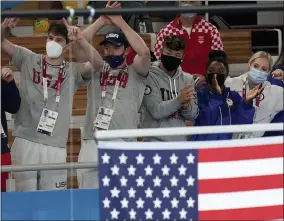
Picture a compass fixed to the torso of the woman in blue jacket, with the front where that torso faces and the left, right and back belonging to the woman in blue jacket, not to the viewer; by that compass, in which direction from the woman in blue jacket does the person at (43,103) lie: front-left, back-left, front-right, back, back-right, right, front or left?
right

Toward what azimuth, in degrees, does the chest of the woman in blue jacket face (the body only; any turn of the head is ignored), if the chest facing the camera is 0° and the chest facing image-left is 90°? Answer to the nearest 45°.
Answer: approximately 0°

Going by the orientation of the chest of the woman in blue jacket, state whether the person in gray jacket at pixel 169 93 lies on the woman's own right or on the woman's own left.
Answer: on the woman's own right

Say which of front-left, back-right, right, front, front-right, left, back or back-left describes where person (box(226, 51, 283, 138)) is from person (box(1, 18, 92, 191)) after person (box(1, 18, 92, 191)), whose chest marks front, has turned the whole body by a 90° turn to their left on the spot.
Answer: front

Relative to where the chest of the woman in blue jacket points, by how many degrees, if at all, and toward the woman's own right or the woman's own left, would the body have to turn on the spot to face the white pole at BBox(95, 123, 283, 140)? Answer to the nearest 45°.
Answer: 0° — they already face it

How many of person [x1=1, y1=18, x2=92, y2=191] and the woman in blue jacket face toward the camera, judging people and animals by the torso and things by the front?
2

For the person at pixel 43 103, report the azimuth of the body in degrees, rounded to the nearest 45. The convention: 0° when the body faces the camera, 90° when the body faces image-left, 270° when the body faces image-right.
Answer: approximately 0°

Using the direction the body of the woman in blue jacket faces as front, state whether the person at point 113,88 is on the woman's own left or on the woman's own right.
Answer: on the woman's own right
